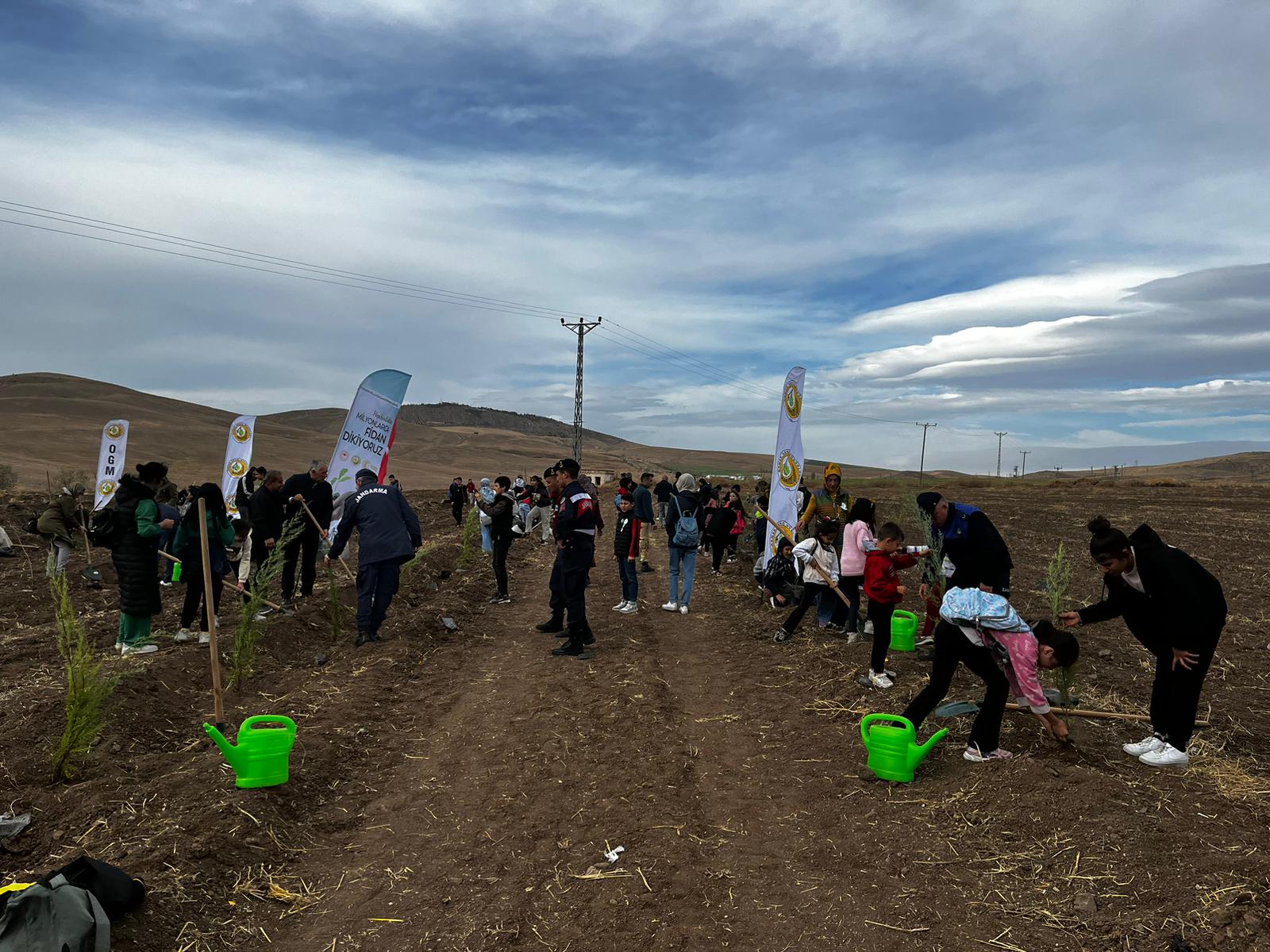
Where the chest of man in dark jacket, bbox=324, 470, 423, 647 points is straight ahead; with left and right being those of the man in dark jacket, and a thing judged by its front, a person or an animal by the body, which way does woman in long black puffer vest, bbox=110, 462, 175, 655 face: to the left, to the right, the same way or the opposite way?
to the right

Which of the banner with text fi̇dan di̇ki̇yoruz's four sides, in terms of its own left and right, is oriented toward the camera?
front

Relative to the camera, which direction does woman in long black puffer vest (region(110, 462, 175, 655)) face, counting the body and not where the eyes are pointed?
to the viewer's right

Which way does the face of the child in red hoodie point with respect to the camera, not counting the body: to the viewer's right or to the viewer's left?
to the viewer's right

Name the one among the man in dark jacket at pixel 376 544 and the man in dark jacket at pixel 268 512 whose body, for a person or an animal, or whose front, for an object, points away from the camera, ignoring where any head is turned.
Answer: the man in dark jacket at pixel 376 544

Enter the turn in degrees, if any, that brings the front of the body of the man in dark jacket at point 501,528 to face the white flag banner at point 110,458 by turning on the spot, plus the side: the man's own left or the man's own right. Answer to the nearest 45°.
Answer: approximately 45° to the man's own right

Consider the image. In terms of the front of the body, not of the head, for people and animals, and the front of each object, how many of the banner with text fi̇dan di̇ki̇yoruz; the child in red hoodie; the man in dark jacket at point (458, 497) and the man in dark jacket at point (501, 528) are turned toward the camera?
2

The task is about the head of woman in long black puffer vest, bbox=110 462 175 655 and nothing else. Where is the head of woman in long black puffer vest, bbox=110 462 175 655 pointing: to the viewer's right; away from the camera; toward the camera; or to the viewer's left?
to the viewer's right

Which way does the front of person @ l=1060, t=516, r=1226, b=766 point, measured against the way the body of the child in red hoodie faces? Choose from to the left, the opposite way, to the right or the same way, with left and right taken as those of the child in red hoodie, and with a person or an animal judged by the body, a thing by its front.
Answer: the opposite way

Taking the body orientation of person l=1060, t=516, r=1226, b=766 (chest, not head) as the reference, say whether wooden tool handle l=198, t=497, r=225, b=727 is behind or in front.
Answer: in front
